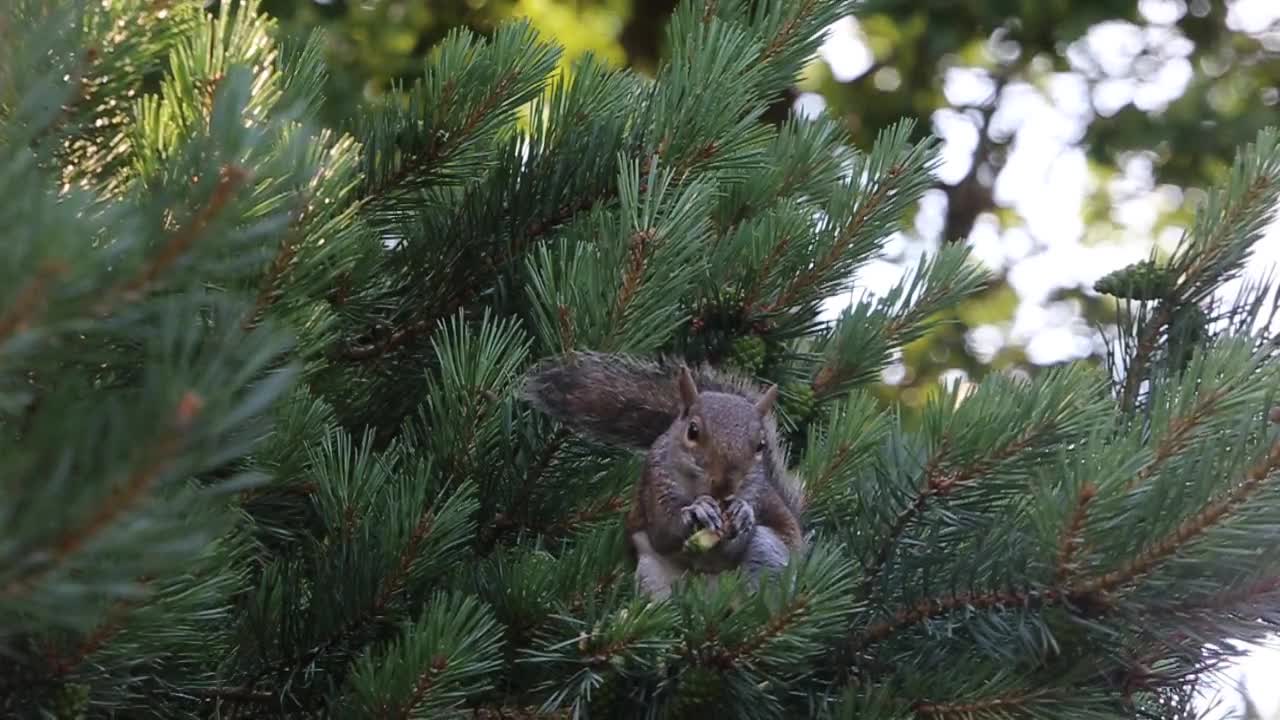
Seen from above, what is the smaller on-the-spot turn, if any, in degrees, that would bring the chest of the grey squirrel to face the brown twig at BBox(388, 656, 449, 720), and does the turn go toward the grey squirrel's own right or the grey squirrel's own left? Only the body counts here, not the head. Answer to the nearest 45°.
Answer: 0° — it already faces it

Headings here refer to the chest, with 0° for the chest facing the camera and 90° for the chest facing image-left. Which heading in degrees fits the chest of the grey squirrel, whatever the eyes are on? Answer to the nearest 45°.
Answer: approximately 0°
